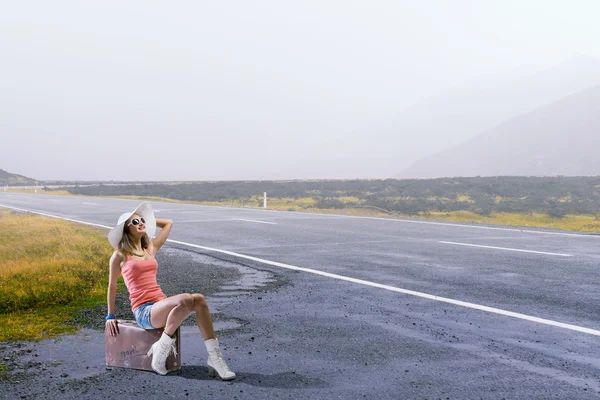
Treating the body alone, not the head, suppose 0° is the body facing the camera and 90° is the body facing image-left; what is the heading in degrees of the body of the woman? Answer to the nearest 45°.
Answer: approximately 315°
